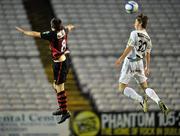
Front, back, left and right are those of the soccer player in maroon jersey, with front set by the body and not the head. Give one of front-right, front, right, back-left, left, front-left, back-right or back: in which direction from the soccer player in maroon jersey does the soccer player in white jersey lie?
back-right

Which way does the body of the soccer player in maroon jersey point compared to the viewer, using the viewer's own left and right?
facing away from the viewer and to the left of the viewer
